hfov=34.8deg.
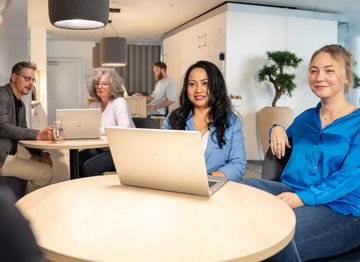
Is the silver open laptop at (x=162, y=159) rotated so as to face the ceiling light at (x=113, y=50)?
no

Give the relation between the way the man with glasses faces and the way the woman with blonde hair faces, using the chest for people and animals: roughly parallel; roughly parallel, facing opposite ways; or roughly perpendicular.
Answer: roughly parallel, facing opposite ways

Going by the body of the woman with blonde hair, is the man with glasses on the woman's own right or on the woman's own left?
on the woman's own right

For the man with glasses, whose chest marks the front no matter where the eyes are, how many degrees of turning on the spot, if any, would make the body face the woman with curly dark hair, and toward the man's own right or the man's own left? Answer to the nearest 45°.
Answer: approximately 45° to the man's own right

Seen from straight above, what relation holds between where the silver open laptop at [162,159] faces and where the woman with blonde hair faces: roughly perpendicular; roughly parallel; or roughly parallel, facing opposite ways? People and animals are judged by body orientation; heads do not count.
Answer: roughly parallel, facing opposite ways

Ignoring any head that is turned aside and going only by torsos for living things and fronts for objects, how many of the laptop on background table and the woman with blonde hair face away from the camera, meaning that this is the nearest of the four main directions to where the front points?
1

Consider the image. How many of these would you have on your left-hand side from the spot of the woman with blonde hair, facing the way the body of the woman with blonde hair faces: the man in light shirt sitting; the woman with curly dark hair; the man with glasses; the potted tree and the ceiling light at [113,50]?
0

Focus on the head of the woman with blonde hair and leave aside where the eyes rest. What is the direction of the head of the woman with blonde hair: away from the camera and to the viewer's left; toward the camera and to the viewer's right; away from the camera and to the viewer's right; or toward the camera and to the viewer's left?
toward the camera and to the viewer's left

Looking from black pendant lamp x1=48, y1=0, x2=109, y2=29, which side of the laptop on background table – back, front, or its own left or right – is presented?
back

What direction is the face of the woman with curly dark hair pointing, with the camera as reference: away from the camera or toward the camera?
toward the camera

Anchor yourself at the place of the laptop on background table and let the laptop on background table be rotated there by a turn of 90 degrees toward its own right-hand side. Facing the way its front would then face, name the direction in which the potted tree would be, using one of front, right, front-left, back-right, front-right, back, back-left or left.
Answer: front-left

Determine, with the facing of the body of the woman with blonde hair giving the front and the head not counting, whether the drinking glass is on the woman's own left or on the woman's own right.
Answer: on the woman's own right

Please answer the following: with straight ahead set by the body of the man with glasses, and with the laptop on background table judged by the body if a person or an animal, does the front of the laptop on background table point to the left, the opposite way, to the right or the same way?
to the left

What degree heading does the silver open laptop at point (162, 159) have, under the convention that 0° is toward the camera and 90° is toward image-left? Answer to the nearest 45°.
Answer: approximately 225°

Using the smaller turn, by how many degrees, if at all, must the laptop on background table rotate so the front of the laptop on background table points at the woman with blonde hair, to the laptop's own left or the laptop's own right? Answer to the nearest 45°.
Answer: approximately 135° to the laptop's own right

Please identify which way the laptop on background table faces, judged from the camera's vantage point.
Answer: facing away from the viewer
